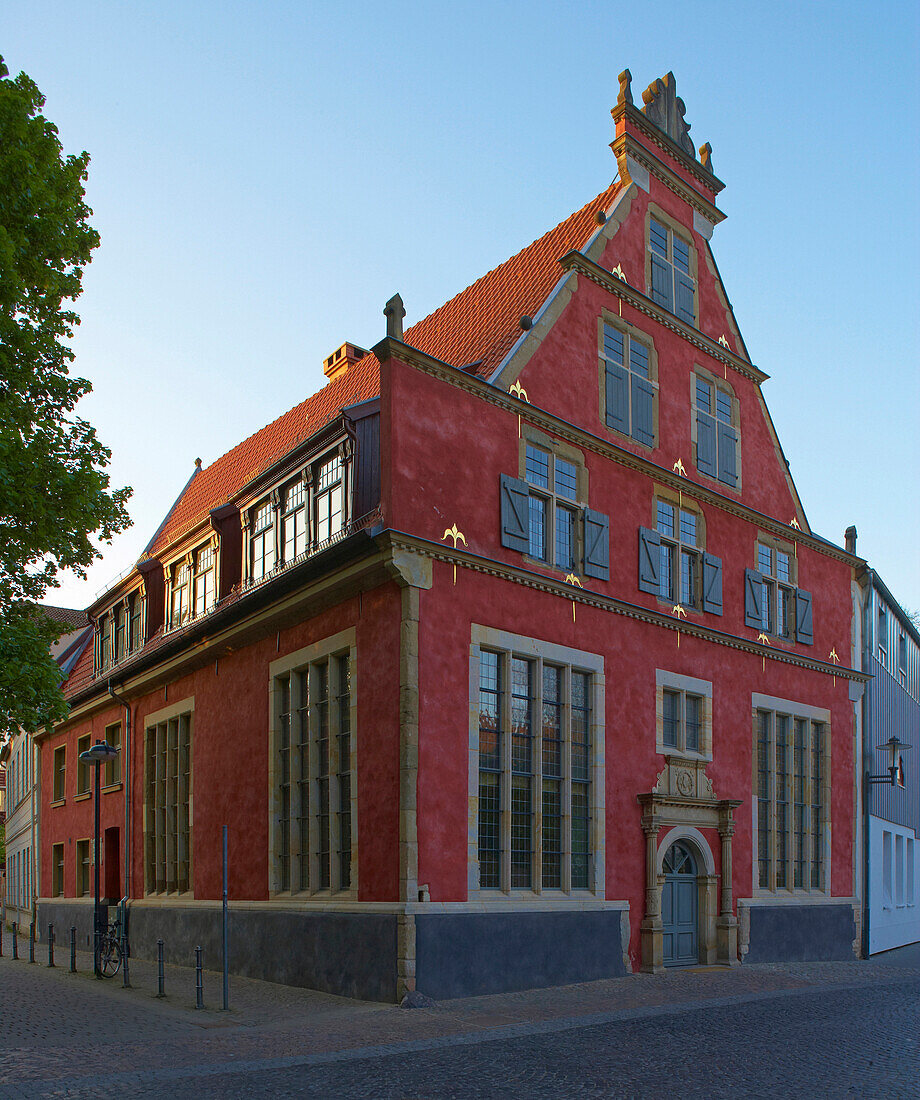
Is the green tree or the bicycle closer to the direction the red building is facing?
the green tree

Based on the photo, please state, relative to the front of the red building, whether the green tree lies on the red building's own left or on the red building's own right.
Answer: on the red building's own right

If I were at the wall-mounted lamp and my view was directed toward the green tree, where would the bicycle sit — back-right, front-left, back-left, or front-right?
front-right

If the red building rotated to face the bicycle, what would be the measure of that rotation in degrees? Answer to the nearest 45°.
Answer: approximately 135° to its right

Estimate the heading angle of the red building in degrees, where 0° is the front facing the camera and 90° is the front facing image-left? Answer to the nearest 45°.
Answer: approximately 315°
